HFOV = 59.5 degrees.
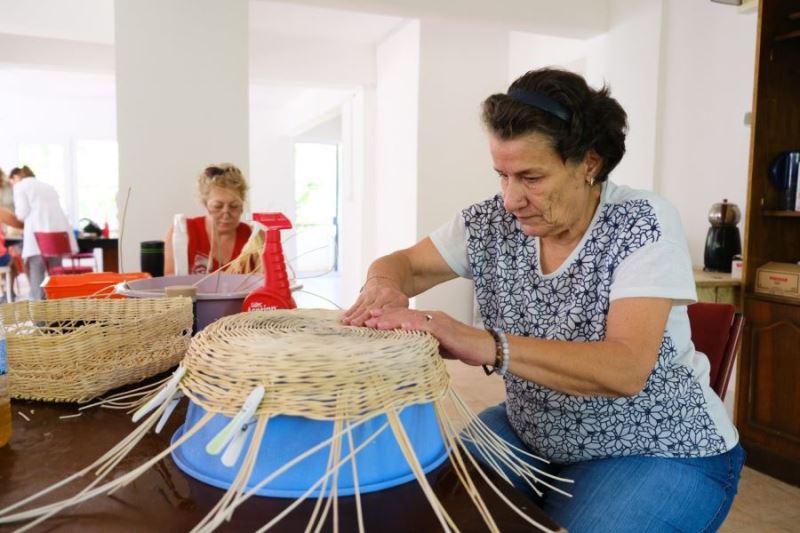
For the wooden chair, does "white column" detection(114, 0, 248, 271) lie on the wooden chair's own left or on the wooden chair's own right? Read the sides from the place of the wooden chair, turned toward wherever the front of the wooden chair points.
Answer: on the wooden chair's own right

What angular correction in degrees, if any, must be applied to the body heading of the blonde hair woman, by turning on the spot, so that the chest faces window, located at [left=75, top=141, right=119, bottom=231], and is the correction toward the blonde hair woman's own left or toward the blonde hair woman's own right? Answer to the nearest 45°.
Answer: approximately 180°

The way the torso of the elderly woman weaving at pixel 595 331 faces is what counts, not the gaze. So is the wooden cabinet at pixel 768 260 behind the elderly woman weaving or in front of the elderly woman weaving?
behind

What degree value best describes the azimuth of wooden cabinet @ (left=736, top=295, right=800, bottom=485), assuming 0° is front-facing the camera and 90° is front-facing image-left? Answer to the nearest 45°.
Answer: approximately 45°

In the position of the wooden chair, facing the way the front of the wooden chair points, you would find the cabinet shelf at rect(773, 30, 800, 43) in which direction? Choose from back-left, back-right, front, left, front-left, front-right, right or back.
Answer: back-right

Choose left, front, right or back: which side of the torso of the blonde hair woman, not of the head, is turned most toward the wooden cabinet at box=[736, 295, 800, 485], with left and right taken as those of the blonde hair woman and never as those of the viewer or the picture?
left

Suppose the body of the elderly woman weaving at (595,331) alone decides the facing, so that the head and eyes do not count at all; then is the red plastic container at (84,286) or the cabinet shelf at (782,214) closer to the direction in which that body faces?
the red plastic container

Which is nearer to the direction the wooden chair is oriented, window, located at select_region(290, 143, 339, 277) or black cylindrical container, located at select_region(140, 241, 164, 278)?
the black cylindrical container

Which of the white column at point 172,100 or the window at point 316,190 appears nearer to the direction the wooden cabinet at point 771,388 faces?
the white column

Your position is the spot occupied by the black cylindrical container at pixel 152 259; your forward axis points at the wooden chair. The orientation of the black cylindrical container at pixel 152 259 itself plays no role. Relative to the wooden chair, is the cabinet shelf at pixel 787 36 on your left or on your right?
left

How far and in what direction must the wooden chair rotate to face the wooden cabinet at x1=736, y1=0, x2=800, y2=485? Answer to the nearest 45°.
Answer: approximately 135° to its right
